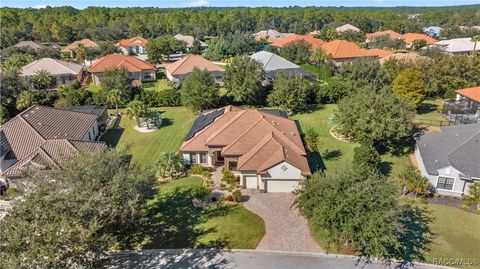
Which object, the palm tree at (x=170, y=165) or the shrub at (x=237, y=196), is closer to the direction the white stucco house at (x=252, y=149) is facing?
the shrub

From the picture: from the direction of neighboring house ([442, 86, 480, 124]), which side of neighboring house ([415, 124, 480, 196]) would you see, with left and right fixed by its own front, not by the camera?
back

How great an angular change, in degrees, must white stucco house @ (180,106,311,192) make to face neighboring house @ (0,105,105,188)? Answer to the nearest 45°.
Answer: approximately 90° to its right

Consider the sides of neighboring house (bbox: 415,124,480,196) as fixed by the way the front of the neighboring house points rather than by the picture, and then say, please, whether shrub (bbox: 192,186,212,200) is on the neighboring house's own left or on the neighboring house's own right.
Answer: on the neighboring house's own right

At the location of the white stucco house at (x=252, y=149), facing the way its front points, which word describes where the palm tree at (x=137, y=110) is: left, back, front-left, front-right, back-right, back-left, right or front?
back-right

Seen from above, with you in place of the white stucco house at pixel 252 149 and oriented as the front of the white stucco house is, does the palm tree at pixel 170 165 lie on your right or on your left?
on your right

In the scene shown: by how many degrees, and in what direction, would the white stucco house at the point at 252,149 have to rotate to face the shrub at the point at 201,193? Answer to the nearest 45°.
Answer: approximately 45° to its right

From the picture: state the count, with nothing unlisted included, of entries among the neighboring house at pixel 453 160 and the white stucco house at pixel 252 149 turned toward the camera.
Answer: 2

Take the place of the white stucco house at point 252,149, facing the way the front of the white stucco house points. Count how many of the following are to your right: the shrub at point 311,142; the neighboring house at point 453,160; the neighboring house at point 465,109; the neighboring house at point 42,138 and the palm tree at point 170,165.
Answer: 2

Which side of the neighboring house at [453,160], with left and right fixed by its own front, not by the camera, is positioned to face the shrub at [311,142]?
right

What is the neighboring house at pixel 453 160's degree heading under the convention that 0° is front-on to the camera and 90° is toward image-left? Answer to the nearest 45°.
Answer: approximately 0°

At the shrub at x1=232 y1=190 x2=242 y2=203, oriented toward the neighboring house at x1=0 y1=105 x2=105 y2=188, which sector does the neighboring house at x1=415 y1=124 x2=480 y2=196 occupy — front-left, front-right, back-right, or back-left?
back-right

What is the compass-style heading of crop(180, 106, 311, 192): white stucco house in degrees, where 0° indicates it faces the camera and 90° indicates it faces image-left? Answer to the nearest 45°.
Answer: approximately 0°

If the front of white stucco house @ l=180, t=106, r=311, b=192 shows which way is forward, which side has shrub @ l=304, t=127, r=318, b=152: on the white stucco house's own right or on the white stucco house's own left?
on the white stucco house's own left
